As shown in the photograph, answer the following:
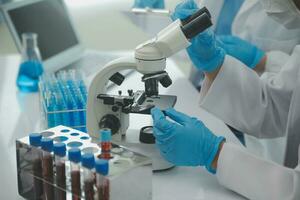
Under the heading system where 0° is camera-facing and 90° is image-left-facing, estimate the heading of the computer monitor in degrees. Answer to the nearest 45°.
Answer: approximately 315°

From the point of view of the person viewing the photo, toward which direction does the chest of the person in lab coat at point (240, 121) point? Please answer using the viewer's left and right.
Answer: facing to the left of the viewer

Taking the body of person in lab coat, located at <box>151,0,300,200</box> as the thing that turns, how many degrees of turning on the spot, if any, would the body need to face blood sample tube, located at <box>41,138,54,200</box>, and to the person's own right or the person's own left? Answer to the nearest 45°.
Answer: approximately 45° to the person's own left

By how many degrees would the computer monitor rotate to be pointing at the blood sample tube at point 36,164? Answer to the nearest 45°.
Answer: approximately 45° to its right

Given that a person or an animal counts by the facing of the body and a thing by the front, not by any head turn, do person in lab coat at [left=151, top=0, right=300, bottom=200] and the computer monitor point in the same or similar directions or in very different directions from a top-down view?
very different directions

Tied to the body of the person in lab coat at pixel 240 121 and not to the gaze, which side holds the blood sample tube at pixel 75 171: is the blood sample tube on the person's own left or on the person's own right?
on the person's own left
